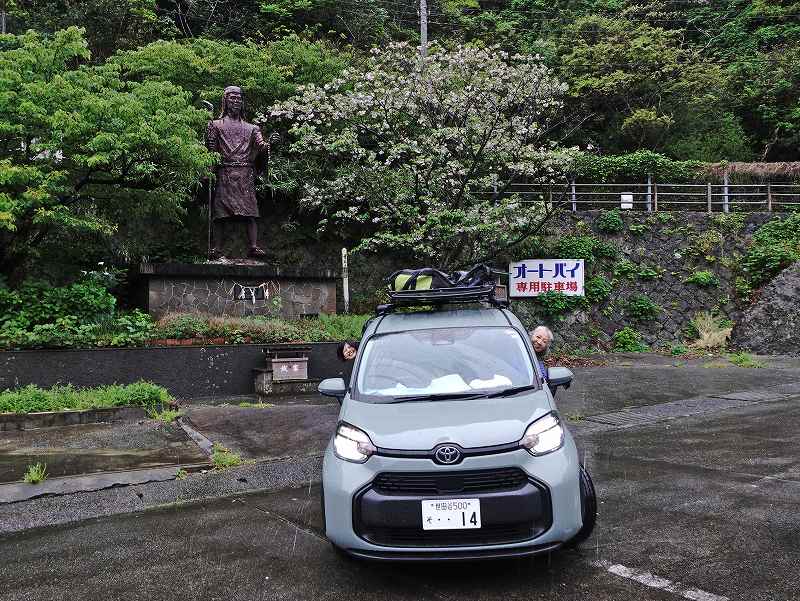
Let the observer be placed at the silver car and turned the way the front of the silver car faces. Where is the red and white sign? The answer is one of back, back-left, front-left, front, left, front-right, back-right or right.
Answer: back

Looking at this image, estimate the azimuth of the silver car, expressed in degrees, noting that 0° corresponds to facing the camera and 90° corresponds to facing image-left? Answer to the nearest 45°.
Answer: approximately 0°

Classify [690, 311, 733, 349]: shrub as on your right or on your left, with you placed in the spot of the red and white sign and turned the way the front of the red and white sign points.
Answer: on your left

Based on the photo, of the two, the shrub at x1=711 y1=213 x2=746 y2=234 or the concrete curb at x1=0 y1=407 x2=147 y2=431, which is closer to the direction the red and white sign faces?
the concrete curb

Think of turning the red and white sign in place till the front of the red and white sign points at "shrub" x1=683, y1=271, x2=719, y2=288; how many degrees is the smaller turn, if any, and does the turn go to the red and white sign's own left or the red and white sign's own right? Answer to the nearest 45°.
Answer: approximately 90° to the red and white sign's own left

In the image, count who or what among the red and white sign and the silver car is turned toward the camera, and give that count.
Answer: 2
